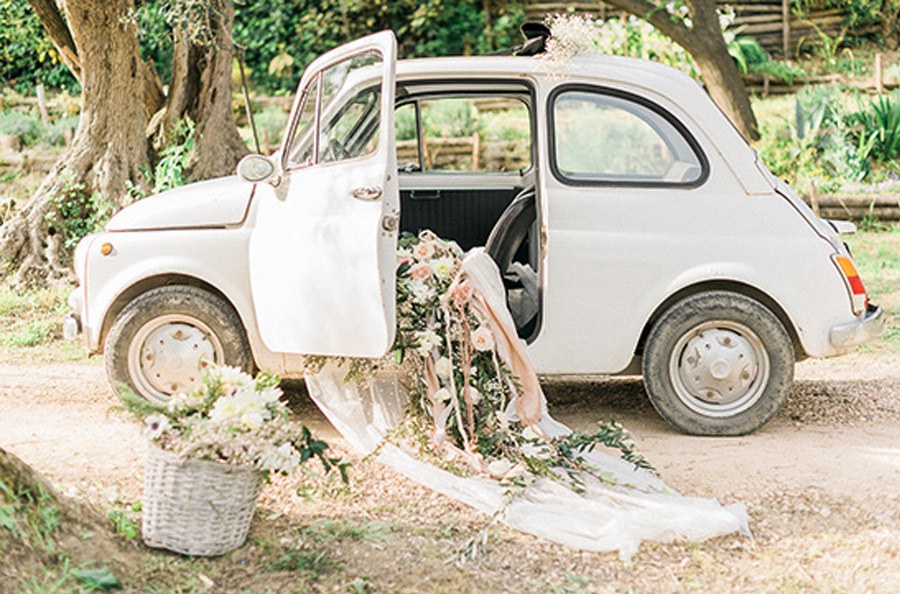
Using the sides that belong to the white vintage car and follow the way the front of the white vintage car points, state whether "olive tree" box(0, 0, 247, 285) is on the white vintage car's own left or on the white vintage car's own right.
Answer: on the white vintage car's own right

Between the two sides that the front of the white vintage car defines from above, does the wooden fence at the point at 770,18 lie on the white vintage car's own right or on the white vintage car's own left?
on the white vintage car's own right

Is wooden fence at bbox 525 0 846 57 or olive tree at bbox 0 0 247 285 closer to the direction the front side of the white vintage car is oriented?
the olive tree

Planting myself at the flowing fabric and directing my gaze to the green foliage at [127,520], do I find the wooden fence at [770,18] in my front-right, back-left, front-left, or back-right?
back-right

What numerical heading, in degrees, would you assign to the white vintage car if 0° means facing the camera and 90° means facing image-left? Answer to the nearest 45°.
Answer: approximately 90°

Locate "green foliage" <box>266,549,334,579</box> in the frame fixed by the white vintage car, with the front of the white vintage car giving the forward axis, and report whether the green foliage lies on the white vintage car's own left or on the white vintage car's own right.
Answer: on the white vintage car's own left

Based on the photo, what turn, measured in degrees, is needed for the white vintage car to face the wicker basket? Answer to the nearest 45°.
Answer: approximately 45° to its left
